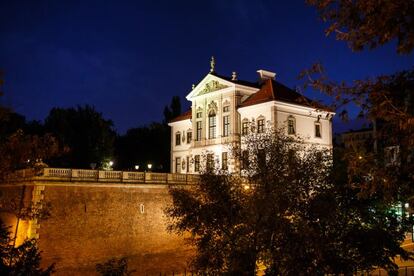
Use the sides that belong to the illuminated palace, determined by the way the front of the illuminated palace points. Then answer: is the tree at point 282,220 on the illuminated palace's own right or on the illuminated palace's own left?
on the illuminated palace's own left

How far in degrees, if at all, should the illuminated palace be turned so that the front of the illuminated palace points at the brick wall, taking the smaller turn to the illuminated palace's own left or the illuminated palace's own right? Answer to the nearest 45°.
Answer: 0° — it already faces it

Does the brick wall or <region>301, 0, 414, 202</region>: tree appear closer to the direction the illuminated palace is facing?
the brick wall

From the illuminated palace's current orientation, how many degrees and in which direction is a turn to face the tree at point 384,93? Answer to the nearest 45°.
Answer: approximately 45° to its left

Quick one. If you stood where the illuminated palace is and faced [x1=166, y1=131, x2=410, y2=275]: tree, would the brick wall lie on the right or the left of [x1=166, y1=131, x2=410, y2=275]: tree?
right

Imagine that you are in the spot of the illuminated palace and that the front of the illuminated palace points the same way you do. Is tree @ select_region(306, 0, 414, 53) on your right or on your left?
on your left

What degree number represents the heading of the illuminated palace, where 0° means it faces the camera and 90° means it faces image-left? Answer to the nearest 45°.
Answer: approximately 45°
